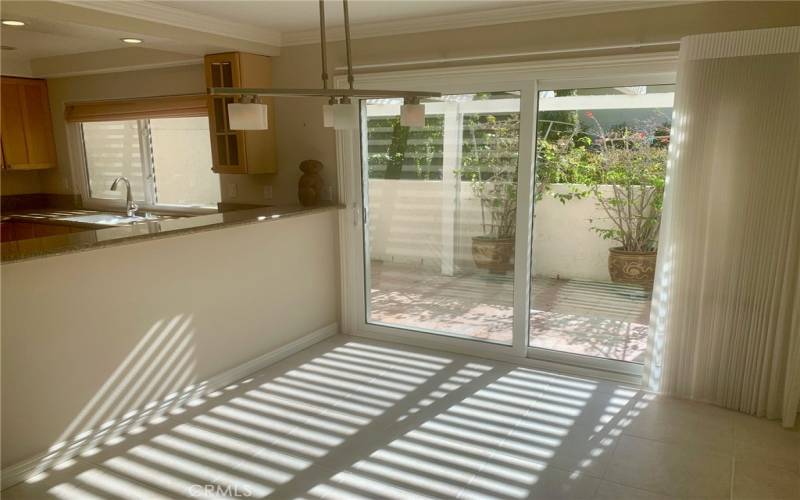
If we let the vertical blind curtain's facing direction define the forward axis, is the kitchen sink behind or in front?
in front

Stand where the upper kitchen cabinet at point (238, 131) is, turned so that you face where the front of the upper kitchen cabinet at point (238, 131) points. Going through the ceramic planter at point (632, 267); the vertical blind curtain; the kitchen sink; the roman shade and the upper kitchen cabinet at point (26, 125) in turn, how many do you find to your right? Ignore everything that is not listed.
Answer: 3

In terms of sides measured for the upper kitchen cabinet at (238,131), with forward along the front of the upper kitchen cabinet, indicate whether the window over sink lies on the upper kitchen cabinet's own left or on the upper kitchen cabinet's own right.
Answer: on the upper kitchen cabinet's own right

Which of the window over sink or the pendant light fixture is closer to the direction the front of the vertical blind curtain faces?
the pendant light fixture

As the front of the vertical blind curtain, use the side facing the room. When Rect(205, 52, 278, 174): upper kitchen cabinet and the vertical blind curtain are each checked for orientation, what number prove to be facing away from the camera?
0

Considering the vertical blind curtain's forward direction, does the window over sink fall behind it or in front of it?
in front

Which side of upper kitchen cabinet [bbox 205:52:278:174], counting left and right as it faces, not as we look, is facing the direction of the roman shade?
right

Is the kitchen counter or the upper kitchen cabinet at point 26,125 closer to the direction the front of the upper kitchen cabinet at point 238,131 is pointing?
the kitchen counter

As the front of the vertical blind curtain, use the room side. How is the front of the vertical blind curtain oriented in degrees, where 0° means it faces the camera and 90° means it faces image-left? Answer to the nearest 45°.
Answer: approximately 45°

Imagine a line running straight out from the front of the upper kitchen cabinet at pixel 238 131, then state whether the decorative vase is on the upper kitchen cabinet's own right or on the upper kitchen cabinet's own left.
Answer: on the upper kitchen cabinet's own left

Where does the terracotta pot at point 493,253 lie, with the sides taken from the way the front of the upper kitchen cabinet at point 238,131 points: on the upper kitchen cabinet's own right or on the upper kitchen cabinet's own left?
on the upper kitchen cabinet's own left

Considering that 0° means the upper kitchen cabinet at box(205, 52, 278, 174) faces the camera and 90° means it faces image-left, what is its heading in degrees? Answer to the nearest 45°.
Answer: approximately 45°

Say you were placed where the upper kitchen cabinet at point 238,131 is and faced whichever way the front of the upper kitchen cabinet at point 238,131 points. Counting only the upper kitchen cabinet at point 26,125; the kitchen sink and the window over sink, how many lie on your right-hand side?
3
